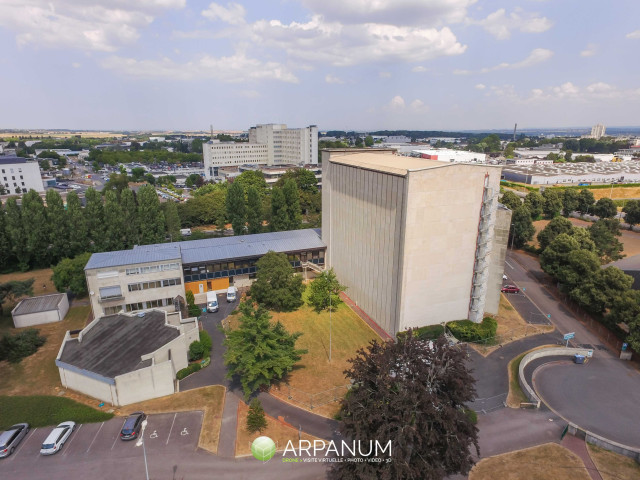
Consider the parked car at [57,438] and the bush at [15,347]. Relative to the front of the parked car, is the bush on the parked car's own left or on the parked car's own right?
on the parked car's own left

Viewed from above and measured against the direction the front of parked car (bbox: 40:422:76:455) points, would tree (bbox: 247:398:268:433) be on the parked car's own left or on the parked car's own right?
on the parked car's own right

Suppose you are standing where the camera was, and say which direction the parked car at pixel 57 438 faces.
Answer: facing away from the viewer and to the right of the viewer

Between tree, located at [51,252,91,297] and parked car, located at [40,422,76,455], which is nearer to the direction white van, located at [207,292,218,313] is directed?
the parked car

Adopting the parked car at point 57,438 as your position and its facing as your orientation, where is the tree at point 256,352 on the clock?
The tree is roughly at 2 o'clock from the parked car.

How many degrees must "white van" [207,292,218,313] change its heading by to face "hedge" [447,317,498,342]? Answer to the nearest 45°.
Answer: approximately 45° to its left

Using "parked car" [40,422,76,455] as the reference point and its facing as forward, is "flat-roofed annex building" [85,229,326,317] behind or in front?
in front

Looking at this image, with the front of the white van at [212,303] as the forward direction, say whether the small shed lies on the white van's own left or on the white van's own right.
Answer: on the white van's own right

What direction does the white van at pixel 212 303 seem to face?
toward the camera

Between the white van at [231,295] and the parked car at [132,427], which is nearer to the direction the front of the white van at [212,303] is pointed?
the parked car

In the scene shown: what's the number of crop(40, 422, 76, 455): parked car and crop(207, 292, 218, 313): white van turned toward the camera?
1

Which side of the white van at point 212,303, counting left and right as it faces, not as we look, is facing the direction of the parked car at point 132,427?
front

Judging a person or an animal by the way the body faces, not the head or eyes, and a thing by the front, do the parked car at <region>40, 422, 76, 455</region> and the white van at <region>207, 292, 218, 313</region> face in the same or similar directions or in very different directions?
very different directions

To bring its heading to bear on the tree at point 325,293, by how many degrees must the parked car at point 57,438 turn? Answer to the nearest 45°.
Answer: approximately 45° to its right

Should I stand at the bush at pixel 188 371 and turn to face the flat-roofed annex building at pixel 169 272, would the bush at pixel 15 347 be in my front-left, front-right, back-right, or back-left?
front-left

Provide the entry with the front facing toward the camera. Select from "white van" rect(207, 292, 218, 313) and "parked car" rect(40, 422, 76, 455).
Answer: the white van

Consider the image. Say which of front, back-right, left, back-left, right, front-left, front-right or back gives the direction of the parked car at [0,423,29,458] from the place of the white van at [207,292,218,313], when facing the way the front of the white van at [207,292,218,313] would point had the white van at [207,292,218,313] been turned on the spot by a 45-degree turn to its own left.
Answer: right
